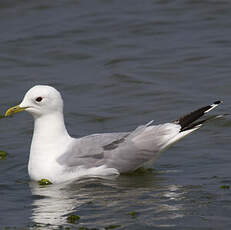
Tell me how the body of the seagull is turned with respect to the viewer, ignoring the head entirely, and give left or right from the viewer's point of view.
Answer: facing to the left of the viewer

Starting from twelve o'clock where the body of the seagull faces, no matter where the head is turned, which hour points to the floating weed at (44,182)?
The floating weed is roughly at 11 o'clock from the seagull.

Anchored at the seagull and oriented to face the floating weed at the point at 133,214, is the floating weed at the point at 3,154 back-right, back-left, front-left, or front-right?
back-right

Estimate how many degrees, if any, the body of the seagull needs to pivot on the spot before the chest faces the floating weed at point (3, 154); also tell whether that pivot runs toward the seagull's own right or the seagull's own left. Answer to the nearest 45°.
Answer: approximately 45° to the seagull's own right

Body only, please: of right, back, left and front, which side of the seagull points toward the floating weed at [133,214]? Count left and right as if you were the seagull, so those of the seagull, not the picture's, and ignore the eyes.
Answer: left
